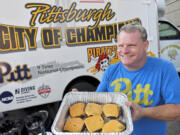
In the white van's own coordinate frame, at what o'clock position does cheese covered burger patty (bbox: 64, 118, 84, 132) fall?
The cheese covered burger patty is roughly at 4 o'clock from the white van.

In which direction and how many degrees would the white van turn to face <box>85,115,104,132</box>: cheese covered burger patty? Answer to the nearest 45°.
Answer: approximately 135° to its right

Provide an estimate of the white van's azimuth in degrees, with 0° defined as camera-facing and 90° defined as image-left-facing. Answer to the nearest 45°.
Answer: approximately 225°

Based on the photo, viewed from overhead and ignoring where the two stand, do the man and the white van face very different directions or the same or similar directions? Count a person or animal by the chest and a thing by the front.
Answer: very different directions

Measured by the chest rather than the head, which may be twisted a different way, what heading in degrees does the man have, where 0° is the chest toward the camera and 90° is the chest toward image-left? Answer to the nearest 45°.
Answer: approximately 45°

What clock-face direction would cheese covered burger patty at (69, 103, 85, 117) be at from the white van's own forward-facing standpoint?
The cheese covered burger patty is roughly at 4 o'clock from the white van.

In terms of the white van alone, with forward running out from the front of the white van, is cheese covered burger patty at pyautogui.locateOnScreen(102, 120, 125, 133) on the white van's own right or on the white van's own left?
on the white van's own right
